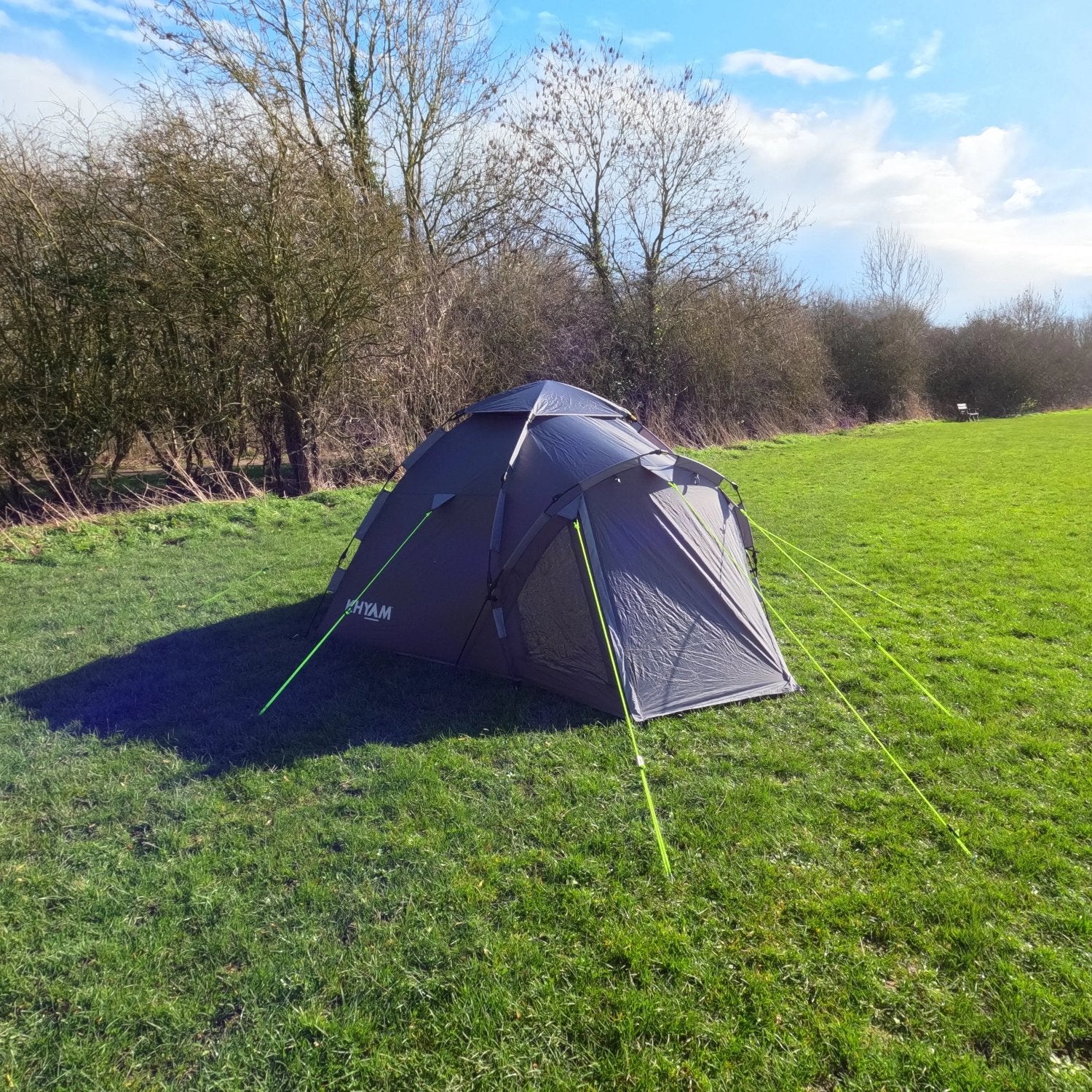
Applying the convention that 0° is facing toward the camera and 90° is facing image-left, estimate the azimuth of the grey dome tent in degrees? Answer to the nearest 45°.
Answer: approximately 315°
